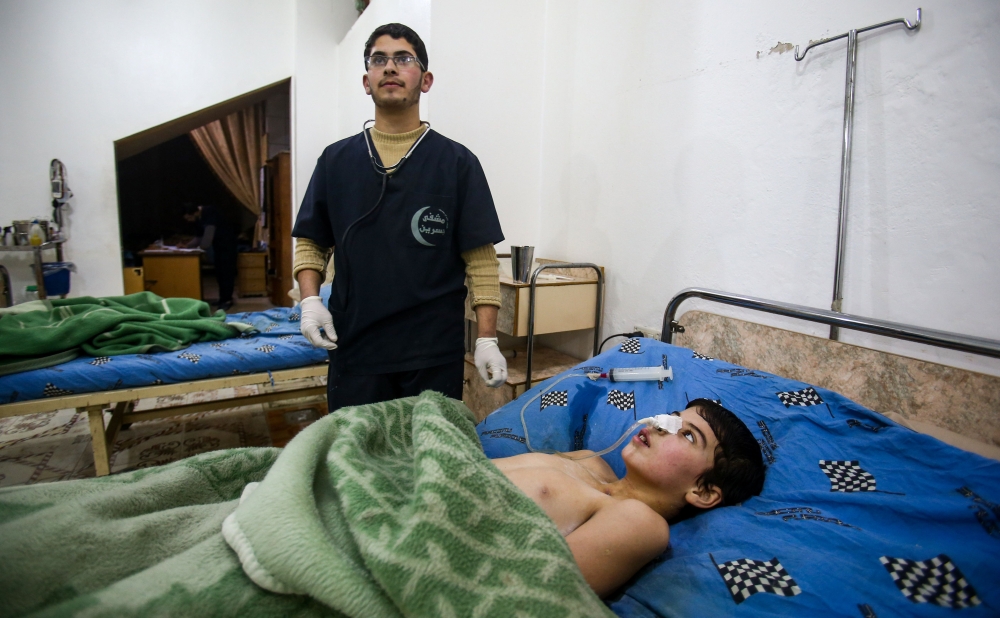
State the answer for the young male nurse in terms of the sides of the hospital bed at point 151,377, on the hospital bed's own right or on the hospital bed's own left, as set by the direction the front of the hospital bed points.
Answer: on the hospital bed's own left

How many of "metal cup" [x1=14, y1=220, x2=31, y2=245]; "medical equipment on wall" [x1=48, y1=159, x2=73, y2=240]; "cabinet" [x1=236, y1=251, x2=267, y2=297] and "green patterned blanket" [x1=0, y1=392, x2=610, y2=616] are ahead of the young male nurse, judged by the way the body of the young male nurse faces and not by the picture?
1

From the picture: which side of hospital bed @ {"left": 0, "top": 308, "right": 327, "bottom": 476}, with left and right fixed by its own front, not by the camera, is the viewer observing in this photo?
left

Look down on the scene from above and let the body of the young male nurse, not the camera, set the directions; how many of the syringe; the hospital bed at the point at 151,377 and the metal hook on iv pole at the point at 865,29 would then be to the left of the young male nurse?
2

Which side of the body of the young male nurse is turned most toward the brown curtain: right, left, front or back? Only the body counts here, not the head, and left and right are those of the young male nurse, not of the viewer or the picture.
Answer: back

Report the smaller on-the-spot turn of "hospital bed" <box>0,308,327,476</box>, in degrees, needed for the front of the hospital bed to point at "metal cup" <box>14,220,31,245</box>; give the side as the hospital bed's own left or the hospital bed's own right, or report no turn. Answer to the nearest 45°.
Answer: approximately 90° to the hospital bed's own right

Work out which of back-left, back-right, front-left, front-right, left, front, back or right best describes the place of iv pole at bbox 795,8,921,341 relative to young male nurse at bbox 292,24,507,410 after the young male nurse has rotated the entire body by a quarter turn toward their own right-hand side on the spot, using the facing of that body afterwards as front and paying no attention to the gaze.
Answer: back

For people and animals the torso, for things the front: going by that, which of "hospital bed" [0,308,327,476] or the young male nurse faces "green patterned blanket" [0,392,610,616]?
the young male nurse

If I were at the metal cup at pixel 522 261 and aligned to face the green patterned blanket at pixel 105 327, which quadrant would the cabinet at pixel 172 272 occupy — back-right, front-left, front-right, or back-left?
front-right

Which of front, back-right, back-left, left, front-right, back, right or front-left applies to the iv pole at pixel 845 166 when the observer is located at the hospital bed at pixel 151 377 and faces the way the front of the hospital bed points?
back-left

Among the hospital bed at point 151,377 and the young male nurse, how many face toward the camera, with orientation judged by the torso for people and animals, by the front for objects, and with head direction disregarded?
1

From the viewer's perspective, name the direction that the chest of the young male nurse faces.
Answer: toward the camera

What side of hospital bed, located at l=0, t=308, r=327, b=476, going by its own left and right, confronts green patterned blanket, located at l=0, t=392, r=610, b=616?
left

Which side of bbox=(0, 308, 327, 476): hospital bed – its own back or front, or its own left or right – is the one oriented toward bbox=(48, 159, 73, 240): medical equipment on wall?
right

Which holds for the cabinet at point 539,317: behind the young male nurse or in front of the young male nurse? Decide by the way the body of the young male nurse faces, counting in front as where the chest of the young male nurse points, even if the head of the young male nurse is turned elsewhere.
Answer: behind
